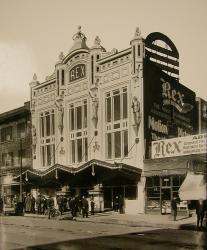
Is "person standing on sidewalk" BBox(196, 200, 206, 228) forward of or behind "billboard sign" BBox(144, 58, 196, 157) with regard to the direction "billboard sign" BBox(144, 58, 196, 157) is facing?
forward

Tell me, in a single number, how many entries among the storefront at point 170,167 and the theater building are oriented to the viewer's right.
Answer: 0

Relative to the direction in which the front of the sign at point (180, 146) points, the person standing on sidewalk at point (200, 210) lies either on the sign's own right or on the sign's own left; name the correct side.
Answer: on the sign's own left

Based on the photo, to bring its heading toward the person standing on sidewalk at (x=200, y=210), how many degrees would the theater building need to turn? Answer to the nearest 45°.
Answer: approximately 45° to its left

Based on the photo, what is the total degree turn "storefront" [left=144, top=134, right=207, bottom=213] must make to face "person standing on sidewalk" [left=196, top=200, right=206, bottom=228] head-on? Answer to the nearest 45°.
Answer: approximately 45° to its left

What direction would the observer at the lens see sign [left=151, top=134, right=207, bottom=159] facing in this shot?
facing the viewer and to the left of the viewer

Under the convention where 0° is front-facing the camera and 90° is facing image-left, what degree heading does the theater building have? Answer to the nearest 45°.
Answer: approximately 45°

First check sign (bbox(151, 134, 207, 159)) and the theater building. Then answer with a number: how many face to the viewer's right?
0
